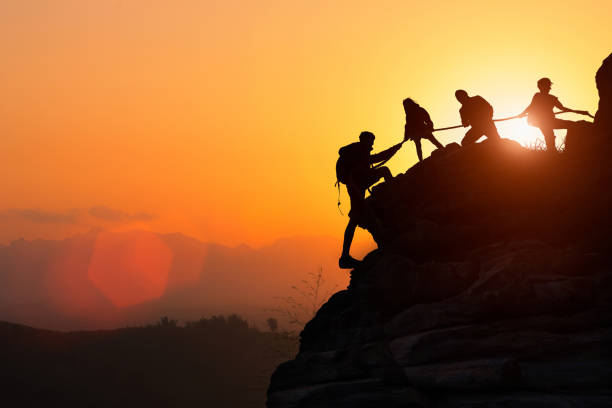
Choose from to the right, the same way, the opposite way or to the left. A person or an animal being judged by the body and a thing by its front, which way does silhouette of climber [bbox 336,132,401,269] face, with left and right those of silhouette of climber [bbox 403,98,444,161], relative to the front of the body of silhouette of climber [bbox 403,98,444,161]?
the opposite way

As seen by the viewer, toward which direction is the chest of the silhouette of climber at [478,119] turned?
to the viewer's left

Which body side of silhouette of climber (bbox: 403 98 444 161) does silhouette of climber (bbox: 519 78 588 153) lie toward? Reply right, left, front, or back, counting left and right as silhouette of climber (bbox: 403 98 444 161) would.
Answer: back

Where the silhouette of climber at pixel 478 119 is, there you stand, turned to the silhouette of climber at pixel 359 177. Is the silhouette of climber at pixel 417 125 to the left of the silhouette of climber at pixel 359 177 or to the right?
right

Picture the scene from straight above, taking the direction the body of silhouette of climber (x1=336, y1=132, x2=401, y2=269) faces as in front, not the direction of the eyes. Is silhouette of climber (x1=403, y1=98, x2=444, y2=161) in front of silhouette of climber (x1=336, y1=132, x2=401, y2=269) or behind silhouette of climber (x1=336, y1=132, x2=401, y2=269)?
in front

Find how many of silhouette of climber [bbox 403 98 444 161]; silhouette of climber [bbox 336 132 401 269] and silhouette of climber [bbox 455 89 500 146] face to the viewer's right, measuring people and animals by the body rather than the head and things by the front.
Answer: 1

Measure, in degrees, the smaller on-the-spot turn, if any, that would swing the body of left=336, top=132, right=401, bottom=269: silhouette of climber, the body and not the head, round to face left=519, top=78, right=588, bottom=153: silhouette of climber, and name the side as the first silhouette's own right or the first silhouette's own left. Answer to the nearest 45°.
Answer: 0° — they already face them

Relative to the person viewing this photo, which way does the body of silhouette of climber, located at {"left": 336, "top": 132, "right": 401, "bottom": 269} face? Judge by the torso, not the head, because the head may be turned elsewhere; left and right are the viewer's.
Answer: facing to the right of the viewer

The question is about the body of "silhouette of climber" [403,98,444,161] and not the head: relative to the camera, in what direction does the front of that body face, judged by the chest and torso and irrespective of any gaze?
to the viewer's left

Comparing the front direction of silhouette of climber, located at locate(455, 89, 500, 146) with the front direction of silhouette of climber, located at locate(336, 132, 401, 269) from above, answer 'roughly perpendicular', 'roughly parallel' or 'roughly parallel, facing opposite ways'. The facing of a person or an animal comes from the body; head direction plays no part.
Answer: roughly parallel, facing opposite ways

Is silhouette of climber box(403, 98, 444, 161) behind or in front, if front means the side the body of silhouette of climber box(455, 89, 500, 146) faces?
in front

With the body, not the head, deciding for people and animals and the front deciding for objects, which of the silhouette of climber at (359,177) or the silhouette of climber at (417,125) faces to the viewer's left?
the silhouette of climber at (417,125)

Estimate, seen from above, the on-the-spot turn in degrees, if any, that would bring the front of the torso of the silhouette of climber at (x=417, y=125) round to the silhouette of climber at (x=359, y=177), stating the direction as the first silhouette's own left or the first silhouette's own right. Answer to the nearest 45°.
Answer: approximately 45° to the first silhouette's own left
